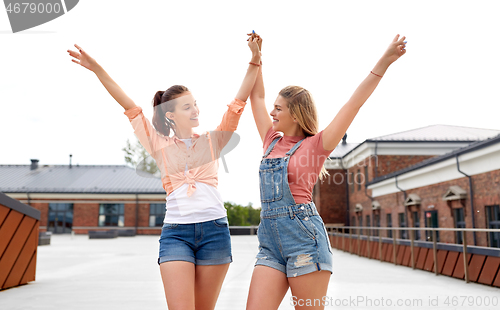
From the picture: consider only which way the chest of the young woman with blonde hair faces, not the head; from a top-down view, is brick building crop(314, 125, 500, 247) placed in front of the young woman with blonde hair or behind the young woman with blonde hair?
behind

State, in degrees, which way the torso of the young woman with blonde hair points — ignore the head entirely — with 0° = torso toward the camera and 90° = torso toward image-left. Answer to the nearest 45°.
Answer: approximately 45°

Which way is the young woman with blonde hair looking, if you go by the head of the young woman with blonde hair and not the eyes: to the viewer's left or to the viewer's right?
to the viewer's left

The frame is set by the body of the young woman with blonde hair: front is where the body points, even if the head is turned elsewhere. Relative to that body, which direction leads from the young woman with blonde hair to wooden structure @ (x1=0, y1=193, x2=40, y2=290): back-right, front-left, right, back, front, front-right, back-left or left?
right
